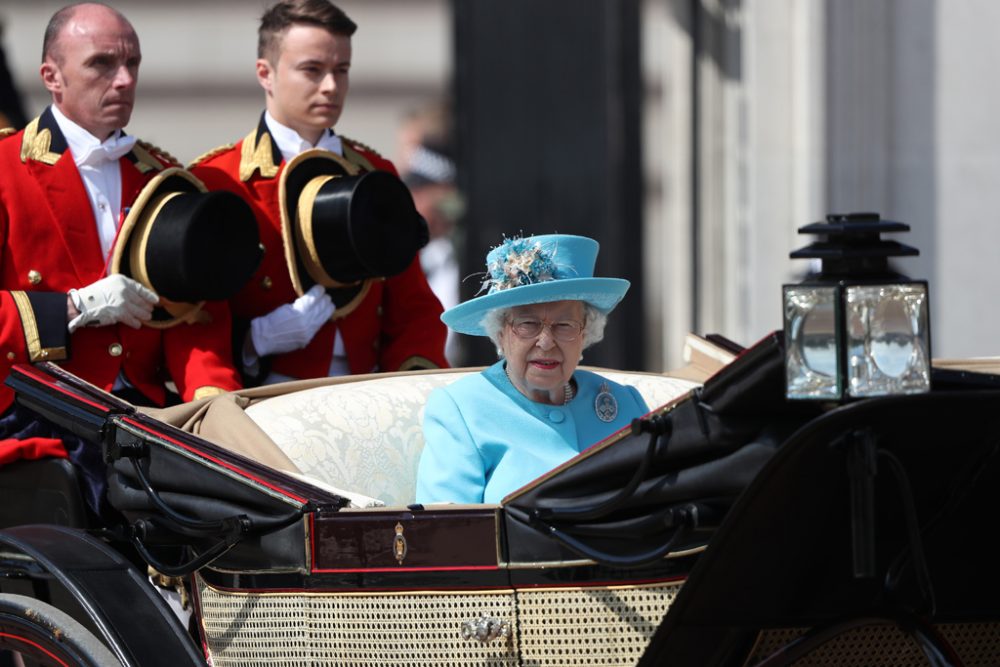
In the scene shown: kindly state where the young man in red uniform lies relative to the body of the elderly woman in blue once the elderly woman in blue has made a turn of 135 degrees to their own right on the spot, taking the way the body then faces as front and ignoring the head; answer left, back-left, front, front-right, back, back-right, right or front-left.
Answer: front-right

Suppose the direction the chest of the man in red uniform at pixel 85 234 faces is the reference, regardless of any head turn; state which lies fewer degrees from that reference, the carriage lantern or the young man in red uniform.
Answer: the carriage lantern

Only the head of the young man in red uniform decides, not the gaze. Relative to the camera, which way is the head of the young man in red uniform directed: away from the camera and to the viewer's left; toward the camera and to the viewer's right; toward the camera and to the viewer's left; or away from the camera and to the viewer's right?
toward the camera and to the viewer's right

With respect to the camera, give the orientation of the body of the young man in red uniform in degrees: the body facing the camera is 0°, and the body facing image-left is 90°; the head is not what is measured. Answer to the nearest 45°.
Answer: approximately 315°

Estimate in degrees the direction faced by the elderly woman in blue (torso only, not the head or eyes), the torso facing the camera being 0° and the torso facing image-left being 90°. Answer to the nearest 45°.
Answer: approximately 315°

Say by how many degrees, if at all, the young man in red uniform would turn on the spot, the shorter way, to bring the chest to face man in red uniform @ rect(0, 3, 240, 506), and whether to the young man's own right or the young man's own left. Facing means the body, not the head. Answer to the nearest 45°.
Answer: approximately 90° to the young man's own right

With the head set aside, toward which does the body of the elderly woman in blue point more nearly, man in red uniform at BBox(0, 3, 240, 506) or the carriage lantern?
the carriage lantern
